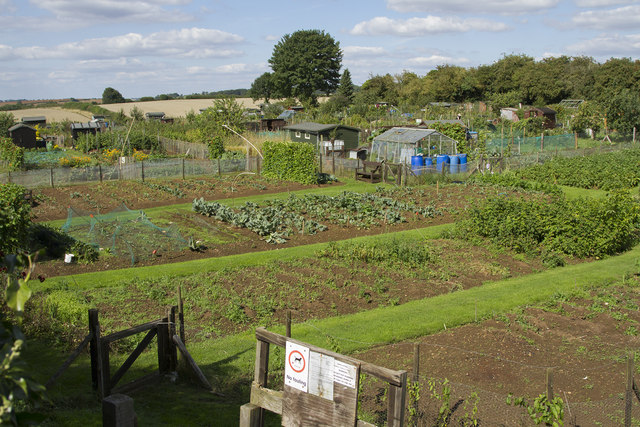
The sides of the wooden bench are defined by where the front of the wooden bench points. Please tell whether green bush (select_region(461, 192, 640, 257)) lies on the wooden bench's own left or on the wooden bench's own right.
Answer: on the wooden bench's own left

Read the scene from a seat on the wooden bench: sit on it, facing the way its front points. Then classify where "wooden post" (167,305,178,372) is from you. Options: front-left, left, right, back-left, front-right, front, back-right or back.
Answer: front-left

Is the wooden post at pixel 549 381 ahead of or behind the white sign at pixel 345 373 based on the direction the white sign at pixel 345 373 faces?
behind

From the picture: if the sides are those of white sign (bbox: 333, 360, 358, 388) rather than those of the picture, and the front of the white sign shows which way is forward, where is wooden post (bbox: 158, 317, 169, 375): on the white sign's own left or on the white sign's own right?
on the white sign's own right

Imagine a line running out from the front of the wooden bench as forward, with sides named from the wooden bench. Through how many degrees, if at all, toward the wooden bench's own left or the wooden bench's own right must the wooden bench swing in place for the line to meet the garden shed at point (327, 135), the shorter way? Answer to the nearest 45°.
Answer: approximately 135° to the wooden bench's own right

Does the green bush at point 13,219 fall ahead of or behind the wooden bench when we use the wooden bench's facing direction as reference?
ahead

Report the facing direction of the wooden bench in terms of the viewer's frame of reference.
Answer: facing the viewer and to the left of the viewer

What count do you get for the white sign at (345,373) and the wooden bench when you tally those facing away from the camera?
0
